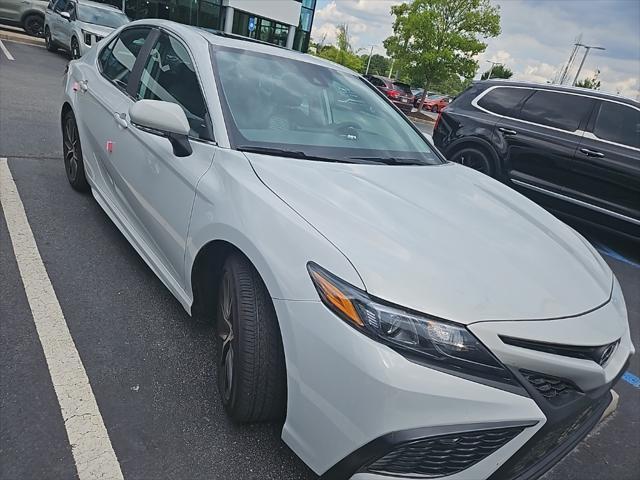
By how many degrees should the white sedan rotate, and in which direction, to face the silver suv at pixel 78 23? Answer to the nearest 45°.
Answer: approximately 180°

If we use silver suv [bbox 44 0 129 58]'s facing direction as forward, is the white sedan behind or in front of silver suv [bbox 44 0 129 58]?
in front

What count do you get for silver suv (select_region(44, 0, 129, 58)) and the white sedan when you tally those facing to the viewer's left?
0

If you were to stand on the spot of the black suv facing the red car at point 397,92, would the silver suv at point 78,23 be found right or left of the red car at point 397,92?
left

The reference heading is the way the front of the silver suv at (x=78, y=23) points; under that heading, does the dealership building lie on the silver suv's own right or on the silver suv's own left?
on the silver suv's own left

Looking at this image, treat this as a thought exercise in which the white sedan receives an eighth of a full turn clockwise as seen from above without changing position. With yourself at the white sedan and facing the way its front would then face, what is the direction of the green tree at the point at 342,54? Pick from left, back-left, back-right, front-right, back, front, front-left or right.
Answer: back

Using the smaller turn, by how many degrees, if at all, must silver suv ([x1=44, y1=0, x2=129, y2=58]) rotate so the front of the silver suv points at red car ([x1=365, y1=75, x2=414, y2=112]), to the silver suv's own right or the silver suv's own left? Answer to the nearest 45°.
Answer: approximately 45° to the silver suv's own left

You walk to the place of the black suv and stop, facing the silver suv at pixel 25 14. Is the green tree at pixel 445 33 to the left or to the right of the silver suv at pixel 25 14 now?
right

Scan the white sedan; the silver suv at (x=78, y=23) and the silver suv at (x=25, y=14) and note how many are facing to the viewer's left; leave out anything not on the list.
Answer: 0

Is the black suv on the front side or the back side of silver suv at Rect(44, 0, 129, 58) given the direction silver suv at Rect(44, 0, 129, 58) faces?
on the front side

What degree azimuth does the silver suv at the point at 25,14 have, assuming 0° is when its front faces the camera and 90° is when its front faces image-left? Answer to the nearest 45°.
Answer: approximately 315°

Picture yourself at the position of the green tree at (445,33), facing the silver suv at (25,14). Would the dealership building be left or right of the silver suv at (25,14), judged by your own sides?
right

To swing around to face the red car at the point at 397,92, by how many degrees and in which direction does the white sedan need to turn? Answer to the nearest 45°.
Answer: approximately 135° to its left

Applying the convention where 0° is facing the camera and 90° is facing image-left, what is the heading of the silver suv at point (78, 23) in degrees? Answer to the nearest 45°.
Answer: approximately 315°
